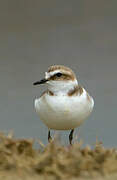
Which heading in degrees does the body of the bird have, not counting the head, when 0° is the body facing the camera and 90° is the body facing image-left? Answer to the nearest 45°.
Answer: approximately 0°
